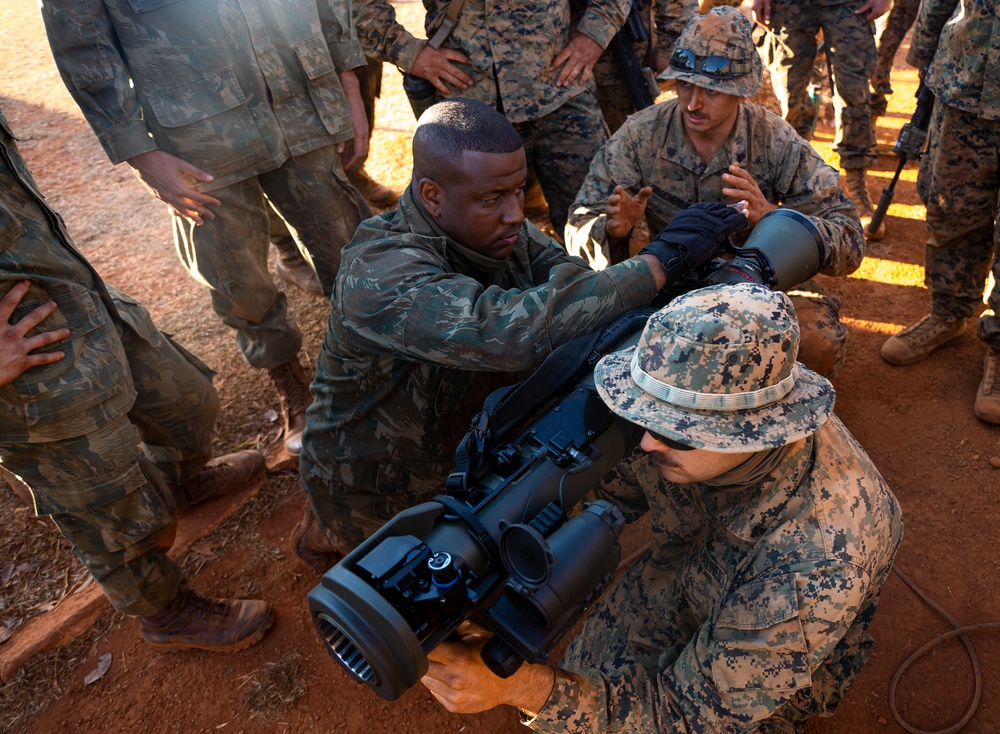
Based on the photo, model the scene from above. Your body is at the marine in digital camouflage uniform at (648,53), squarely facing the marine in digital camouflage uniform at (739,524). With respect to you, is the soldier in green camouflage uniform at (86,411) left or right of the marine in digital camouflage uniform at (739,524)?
right

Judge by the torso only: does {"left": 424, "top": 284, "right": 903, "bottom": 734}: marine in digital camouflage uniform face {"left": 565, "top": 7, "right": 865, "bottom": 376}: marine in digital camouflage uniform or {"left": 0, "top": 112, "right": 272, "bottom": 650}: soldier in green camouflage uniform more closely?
the soldier in green camouflage uniform

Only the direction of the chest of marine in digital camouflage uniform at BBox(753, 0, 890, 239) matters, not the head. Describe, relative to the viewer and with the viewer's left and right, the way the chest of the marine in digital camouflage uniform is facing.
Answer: facing the viewer

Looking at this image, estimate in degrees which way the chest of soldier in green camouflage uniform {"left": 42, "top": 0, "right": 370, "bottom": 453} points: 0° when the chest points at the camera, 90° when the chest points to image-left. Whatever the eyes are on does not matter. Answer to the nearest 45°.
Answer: approximately 315°

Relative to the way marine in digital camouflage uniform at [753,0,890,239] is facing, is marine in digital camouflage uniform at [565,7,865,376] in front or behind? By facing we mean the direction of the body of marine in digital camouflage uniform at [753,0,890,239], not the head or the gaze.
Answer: in front

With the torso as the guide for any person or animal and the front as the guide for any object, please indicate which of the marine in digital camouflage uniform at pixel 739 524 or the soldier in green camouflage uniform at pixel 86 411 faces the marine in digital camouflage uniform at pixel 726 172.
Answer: the soldier in green camouflage uniform

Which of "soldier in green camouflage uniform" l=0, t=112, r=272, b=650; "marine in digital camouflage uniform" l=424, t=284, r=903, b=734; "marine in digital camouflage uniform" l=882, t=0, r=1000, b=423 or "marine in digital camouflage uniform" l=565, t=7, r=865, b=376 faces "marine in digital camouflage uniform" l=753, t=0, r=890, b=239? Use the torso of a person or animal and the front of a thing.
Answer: the soldier in green camouflage uniform

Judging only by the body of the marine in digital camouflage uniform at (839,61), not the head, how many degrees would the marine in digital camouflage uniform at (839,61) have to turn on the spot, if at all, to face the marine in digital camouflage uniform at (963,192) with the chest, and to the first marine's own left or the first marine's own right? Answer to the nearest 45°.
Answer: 0° — they already face them

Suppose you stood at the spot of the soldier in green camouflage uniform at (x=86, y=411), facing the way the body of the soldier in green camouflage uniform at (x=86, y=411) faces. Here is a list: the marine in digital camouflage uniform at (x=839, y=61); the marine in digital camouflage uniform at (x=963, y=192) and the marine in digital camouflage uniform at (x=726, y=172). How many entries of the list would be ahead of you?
3

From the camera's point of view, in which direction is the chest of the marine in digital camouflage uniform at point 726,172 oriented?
toward the camera

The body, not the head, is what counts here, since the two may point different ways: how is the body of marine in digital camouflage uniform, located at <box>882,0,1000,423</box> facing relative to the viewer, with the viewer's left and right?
facing the viewer and to the left of the viewer

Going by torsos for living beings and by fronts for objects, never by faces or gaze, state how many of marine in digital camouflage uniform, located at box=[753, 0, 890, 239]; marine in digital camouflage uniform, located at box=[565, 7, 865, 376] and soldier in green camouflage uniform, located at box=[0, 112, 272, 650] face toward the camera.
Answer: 2

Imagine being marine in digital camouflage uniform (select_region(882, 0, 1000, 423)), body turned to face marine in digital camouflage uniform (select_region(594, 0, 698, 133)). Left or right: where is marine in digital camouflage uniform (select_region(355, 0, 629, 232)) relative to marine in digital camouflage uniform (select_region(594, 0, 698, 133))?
left

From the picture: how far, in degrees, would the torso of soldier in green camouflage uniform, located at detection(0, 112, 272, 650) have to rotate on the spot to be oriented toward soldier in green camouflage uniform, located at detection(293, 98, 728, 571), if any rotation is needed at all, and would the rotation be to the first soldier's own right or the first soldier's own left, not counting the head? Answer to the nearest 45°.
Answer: approximately 45° to the first soldier's own right

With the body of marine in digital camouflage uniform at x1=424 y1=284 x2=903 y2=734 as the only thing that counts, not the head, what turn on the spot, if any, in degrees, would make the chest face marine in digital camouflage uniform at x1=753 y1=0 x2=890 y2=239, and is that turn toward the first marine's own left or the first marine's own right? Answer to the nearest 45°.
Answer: approximately 135° to the first marine's own right

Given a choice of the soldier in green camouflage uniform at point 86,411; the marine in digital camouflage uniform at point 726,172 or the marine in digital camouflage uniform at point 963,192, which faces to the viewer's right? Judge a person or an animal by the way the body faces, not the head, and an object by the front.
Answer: the soldier in green camouflage uniform
